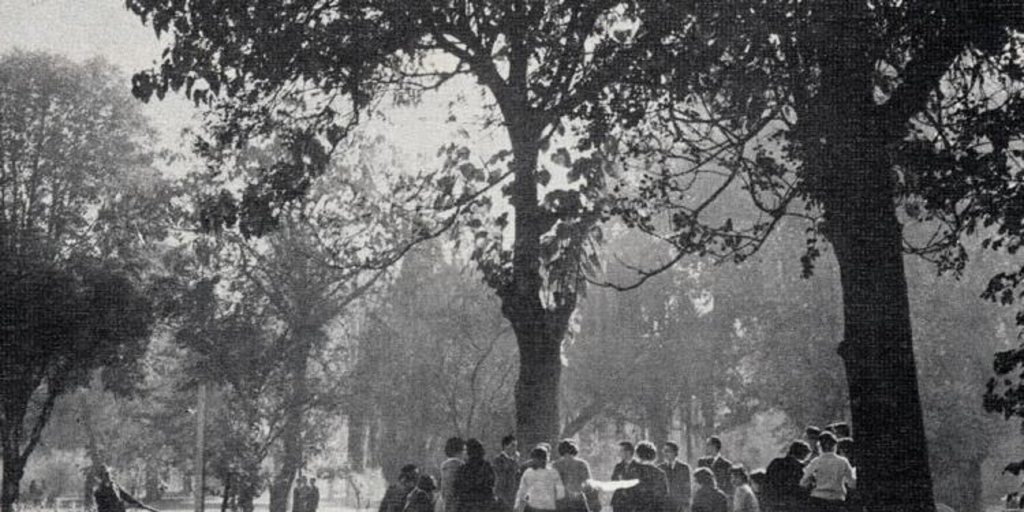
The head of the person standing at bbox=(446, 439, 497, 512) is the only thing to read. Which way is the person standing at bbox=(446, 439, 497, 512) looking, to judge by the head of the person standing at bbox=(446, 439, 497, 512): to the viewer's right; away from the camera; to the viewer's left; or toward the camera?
away from the camera

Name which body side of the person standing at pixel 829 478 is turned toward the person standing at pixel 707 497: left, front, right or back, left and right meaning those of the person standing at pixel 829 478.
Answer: left

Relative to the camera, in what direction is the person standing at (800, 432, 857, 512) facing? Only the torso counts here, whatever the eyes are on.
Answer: away from the camera

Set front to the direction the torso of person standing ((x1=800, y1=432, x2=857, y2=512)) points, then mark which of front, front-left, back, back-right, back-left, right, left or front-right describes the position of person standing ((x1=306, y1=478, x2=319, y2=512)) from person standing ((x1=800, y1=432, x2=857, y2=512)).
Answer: front-left

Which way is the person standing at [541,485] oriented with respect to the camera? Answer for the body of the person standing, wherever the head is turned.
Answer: away from the camera

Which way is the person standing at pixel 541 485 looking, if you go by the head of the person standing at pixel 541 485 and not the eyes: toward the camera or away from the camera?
away from the camera

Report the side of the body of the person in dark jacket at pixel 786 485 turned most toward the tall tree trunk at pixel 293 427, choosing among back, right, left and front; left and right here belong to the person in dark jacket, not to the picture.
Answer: left
